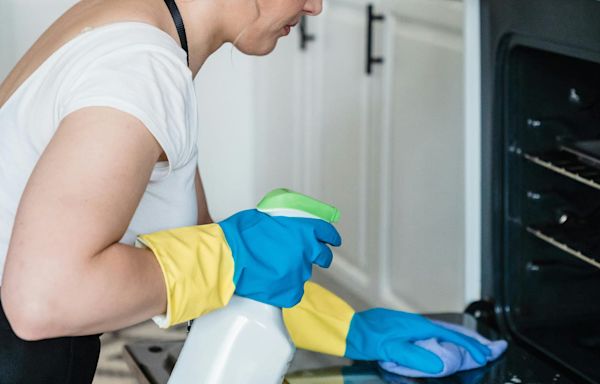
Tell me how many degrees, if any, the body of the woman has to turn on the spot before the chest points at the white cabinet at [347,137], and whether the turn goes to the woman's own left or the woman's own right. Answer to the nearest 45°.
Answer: approximately 90° to the woman's own left

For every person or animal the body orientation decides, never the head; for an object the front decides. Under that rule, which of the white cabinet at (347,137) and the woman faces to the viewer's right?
the woman

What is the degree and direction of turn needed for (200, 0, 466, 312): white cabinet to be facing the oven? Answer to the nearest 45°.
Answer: approximately 45° to its left

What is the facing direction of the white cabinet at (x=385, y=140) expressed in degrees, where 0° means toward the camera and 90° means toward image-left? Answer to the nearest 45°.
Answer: approximately 45°

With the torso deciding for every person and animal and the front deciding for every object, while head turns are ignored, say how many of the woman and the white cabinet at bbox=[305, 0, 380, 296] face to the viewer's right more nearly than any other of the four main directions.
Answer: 1

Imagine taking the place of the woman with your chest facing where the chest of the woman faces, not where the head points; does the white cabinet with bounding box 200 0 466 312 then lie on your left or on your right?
on your left

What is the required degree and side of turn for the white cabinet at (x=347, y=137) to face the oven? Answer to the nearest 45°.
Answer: approximately 45° to its left

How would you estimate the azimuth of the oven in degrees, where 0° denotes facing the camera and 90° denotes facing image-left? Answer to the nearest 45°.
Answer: approximately 45°

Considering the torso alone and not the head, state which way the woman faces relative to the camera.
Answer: to the viewer's right

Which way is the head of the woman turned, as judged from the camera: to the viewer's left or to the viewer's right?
to the viewer's right
